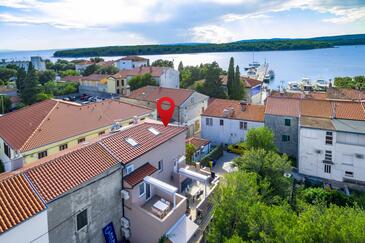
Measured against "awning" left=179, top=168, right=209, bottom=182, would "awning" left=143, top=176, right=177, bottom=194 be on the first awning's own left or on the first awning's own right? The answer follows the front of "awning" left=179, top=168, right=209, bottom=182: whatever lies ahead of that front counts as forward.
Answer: on the first awning's own right

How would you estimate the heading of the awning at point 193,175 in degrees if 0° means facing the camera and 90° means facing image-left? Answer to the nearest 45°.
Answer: approximately 315°

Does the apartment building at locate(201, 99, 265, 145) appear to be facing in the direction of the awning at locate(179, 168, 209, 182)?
yes

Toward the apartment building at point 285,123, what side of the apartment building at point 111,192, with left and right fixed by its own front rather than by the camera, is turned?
left

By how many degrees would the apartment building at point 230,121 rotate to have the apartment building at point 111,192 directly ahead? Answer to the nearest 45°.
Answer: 0° — it already faces it

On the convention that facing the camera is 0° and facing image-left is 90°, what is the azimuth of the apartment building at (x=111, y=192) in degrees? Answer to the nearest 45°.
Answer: approximately 315°
